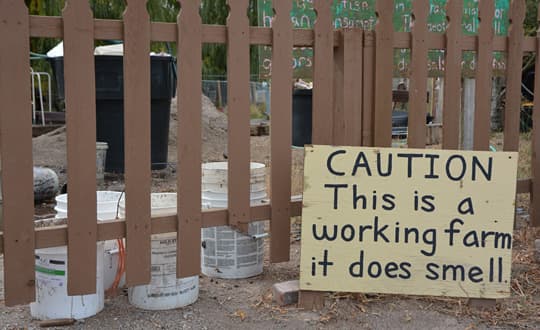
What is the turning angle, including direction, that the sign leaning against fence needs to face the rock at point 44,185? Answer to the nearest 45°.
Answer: approximately 135° to its right

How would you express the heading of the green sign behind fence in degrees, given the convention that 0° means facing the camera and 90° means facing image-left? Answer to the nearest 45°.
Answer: approximately 0°

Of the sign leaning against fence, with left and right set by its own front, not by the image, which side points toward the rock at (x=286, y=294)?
right

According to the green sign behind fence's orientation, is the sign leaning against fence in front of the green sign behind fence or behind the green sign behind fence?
in front

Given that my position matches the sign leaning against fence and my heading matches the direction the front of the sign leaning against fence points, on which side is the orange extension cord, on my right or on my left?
on my right

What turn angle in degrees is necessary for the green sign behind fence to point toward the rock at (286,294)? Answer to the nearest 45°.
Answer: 0° — it already faces it

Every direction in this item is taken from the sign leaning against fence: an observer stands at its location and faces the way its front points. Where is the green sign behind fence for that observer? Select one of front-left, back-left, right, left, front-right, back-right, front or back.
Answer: back

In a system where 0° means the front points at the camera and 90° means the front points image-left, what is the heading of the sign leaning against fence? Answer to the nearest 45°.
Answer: approximately 0°

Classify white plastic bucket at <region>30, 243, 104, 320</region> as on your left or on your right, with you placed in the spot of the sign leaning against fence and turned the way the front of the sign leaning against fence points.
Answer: on your right

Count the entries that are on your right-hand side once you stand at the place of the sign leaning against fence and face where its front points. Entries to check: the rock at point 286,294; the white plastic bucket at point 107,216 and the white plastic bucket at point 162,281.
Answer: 3

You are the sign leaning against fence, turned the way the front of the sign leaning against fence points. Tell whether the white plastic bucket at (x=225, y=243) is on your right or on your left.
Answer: on your right
